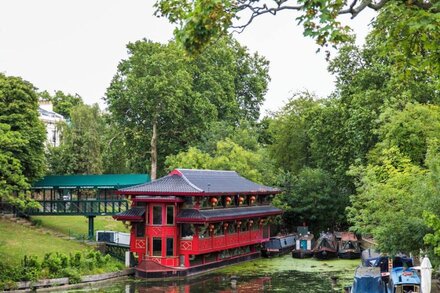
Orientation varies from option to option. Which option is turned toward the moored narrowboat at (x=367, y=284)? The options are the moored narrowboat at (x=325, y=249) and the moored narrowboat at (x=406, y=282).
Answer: the moored narrowboat at (x=325, y=249)

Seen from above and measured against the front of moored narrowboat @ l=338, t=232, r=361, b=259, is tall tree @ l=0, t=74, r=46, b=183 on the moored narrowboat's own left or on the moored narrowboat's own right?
on the moored narrowboat's own right

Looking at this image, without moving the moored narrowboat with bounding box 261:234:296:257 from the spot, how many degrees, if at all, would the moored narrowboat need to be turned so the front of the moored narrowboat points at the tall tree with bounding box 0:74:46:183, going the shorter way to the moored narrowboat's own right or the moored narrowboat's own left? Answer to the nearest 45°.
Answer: approximately 45° to the moored narrowboat's own right

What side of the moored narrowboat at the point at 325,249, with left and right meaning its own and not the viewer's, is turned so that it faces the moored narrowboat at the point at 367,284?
front

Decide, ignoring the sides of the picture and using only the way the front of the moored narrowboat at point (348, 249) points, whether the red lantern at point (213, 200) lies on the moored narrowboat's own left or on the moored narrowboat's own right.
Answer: on the moored narrowboat's own right

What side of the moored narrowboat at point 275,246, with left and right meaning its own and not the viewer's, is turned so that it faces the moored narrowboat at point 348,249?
left

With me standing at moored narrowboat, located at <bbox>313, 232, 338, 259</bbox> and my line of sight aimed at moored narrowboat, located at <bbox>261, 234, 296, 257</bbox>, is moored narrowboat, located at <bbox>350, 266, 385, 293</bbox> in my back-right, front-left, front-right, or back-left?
back-left
